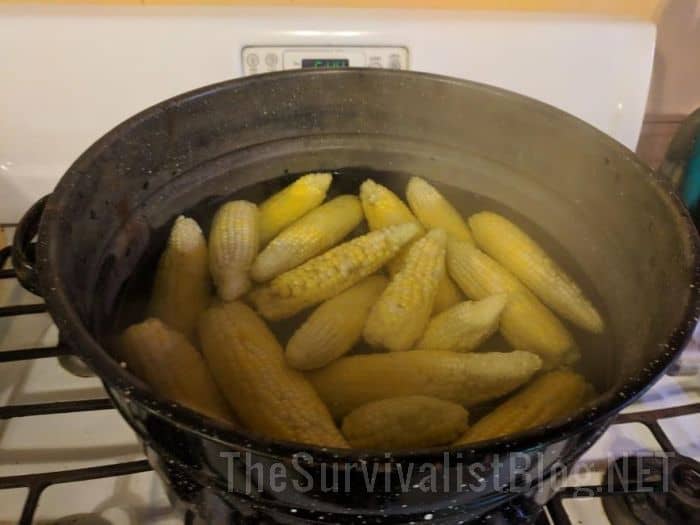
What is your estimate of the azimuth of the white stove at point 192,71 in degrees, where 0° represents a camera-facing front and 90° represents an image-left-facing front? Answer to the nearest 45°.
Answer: approximately 0°

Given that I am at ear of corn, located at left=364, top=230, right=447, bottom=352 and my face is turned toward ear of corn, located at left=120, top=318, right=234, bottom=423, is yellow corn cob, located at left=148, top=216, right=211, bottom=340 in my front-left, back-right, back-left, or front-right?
front-right

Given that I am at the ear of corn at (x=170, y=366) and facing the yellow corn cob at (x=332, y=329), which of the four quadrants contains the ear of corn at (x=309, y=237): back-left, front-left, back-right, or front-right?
front-left
